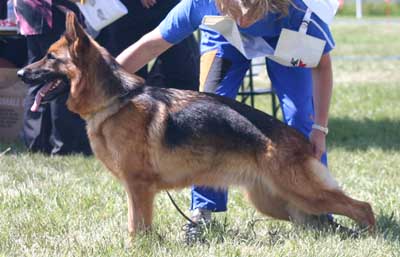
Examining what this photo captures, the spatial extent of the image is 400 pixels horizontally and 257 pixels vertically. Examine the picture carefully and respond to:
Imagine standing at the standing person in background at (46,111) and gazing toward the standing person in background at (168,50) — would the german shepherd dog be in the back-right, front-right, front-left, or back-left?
front-right

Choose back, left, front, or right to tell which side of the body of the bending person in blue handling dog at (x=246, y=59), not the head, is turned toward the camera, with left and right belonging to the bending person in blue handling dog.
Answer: front

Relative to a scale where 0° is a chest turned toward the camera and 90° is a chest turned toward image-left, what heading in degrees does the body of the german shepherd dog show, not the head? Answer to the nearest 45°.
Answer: approximately 90°

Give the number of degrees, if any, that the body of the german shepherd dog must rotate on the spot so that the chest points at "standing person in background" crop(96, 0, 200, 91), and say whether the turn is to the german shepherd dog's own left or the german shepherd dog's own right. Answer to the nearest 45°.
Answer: approximately 90° to the german shepherd dog's own right

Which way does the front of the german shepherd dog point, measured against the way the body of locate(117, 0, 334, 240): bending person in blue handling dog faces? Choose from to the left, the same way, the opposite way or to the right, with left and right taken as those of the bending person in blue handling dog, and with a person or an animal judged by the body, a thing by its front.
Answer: to the right

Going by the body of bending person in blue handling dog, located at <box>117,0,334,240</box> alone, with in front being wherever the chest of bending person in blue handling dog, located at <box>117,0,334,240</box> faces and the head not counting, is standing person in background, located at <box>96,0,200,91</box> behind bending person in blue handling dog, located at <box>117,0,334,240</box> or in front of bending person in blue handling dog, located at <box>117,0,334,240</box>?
behind
